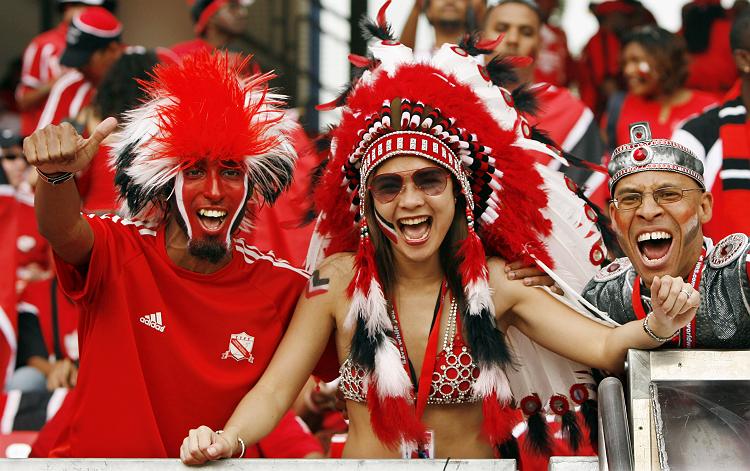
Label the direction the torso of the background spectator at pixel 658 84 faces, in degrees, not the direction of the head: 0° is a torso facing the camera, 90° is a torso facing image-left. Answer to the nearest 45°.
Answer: approximately 45°

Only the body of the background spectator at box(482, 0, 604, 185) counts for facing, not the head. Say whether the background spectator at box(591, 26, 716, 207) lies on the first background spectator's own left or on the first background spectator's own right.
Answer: on the first background spectator's own left
